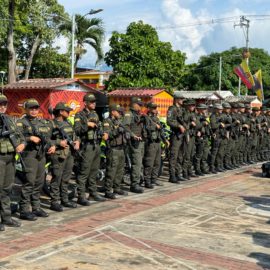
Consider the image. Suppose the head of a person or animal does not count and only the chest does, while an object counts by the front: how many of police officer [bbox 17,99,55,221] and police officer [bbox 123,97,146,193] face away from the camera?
0

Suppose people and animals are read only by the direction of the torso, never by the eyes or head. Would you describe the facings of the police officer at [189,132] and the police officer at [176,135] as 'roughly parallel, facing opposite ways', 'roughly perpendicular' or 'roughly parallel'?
roughly parallel

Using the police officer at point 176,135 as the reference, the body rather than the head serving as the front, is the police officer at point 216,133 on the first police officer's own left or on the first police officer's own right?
on the first police officer's own left

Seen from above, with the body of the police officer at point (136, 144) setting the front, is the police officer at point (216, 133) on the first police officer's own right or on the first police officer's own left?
on the first police officer's own left

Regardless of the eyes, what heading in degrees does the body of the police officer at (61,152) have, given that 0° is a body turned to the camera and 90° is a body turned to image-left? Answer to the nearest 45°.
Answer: approximately 315°

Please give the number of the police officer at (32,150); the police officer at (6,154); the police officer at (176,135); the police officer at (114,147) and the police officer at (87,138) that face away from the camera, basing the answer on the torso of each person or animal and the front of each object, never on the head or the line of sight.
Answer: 0

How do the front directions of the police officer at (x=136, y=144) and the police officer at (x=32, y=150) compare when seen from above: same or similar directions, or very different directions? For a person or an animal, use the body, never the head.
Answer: same or similar directions

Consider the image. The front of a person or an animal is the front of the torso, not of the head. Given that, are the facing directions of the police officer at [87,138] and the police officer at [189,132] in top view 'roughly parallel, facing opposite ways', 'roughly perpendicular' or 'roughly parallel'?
roughly parallel

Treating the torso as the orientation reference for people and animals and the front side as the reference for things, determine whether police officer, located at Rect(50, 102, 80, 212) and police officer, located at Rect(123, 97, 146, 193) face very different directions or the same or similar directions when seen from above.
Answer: same or similar directions

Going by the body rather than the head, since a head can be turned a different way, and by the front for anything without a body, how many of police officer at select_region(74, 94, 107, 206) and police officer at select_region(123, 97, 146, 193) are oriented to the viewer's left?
0

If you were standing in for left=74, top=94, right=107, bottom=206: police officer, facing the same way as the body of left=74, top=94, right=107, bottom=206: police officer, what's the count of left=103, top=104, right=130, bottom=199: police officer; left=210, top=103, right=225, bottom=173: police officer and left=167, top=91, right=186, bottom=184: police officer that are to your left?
3

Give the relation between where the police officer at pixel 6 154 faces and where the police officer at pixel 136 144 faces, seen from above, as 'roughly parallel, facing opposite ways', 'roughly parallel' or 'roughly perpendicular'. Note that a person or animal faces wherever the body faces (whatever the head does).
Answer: roughly parallel

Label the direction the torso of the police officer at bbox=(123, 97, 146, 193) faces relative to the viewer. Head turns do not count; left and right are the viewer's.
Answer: facing the viewer and to the right of the viewer

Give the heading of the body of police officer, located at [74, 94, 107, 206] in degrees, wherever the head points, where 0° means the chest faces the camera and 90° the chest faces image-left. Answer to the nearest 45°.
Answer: approximately 315°

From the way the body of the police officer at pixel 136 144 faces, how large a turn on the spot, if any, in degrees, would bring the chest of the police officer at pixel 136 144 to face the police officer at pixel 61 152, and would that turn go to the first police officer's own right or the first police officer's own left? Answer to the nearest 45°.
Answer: approximately 90° to the first police officer's own right

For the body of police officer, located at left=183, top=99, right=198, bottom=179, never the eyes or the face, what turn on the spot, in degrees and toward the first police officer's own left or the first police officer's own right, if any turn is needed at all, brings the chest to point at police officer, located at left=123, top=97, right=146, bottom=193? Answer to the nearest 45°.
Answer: approximately 90° to the first police officer's own right

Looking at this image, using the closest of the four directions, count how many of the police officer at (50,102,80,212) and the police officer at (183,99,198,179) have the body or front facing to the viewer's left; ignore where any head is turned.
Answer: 0

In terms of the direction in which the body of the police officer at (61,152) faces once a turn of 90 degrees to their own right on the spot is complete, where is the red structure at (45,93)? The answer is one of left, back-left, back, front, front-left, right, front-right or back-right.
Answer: back-right
